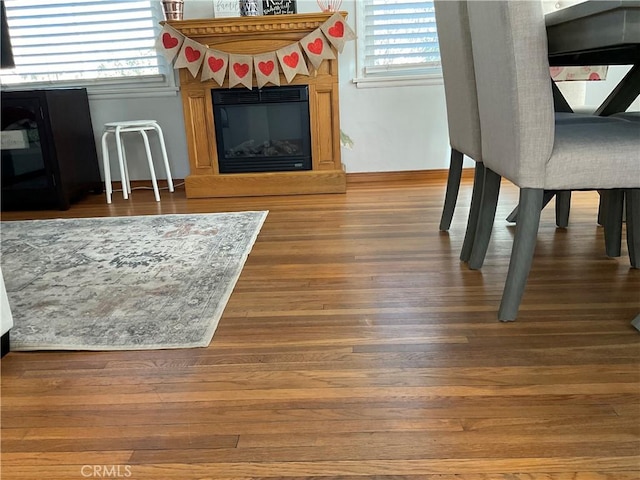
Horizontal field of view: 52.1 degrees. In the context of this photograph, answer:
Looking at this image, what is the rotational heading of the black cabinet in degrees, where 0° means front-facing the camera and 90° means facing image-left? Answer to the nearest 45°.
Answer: approximately 45°

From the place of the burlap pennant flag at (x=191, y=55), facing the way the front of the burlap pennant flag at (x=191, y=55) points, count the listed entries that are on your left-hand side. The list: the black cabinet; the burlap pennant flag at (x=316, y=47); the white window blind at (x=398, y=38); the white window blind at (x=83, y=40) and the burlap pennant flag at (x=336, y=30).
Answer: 3

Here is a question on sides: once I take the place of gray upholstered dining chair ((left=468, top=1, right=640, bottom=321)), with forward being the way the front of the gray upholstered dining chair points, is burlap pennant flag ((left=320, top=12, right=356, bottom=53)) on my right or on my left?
on my left

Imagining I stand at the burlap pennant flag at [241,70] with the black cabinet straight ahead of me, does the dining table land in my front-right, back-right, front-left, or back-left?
back-left

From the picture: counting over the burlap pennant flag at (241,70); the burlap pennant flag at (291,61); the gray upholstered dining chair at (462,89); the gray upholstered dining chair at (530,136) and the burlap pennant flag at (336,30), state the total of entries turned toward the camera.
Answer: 3

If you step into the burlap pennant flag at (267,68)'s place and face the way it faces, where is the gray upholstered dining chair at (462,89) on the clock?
The gray upholstered dining chair is roughly at 11 o'clock from the burlap pennant flag.

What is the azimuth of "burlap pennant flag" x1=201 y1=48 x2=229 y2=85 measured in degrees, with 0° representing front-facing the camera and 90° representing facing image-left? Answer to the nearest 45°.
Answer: approximately 0°
